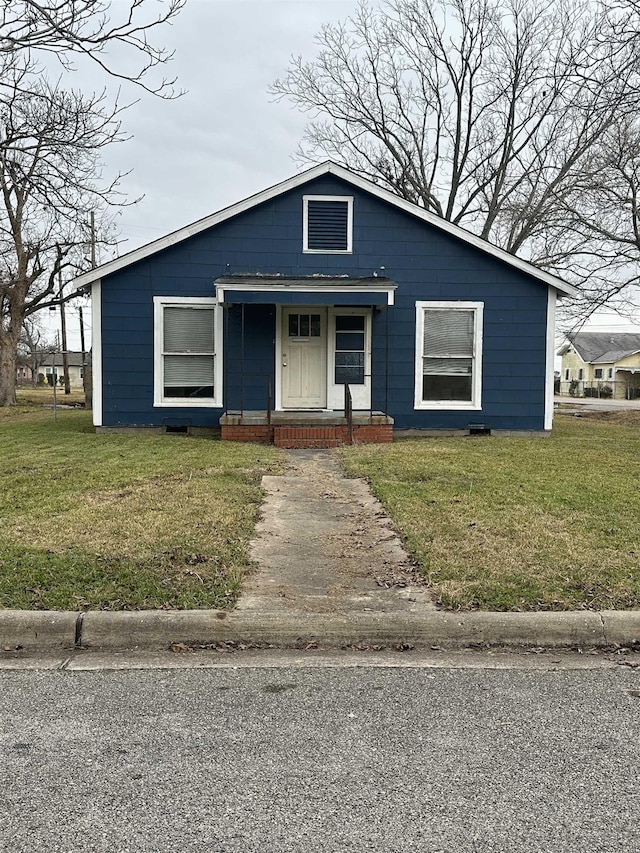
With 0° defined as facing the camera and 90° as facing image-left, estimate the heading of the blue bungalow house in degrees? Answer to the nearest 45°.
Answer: approximately 0°
